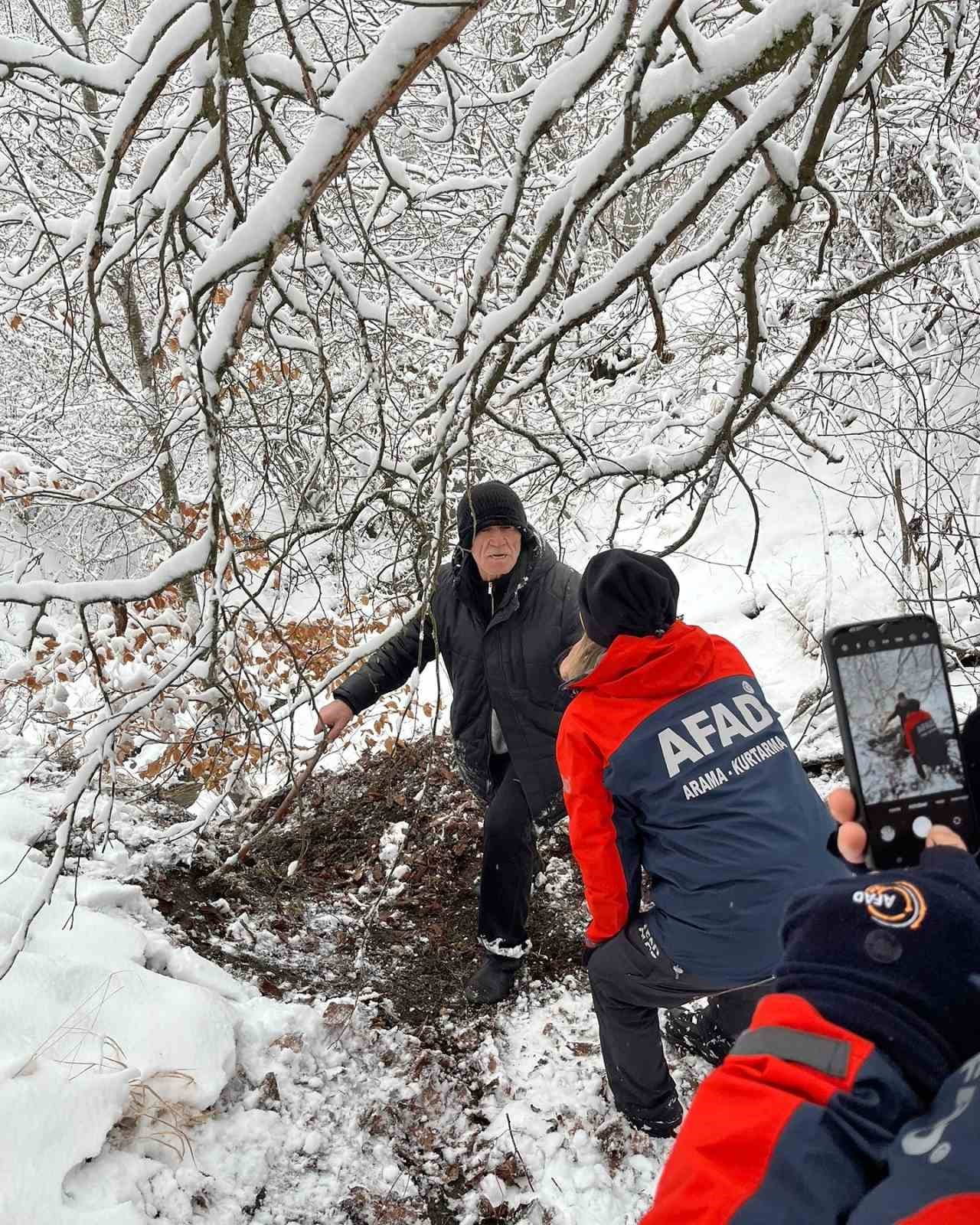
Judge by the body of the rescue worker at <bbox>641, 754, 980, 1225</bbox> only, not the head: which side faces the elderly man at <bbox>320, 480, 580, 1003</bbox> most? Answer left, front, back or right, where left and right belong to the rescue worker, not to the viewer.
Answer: front

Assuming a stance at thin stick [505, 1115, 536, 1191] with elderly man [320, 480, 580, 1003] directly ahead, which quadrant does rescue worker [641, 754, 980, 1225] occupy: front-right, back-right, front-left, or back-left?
back-right

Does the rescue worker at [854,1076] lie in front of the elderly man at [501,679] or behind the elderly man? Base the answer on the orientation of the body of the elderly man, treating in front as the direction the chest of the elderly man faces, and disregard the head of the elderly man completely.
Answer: in front

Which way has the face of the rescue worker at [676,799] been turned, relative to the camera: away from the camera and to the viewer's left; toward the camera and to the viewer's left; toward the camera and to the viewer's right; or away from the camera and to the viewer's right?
away from the camera and to the viewer's left

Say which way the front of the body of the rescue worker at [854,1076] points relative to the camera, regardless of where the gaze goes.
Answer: away from the camera

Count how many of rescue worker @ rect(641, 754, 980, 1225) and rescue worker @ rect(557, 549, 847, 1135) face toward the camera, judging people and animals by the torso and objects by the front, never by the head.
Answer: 0

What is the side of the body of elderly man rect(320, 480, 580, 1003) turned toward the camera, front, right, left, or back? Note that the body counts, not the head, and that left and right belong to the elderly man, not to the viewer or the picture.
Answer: front

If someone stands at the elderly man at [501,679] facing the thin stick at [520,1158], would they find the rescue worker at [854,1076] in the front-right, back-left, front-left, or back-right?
front-left

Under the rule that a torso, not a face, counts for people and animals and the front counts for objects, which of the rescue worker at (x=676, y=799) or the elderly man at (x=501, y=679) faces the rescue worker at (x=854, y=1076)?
the elderly man

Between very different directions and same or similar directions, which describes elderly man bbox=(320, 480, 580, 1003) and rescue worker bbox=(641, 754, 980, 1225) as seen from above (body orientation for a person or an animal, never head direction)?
very different directions

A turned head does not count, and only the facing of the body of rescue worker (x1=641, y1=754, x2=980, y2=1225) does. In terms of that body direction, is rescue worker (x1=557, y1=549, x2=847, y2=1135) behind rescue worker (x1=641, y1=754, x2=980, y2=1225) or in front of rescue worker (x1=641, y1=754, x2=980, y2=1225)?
in front

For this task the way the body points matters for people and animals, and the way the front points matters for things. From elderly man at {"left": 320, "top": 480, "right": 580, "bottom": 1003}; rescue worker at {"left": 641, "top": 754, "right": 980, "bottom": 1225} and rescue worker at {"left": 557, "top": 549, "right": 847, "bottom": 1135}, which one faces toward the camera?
the elderly man

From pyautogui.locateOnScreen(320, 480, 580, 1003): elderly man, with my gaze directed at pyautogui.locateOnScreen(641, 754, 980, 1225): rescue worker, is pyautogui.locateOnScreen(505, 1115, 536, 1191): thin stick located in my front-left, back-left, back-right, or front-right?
front-right

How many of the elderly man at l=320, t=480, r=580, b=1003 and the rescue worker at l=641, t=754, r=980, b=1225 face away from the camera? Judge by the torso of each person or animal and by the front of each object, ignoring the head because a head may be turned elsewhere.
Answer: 1
